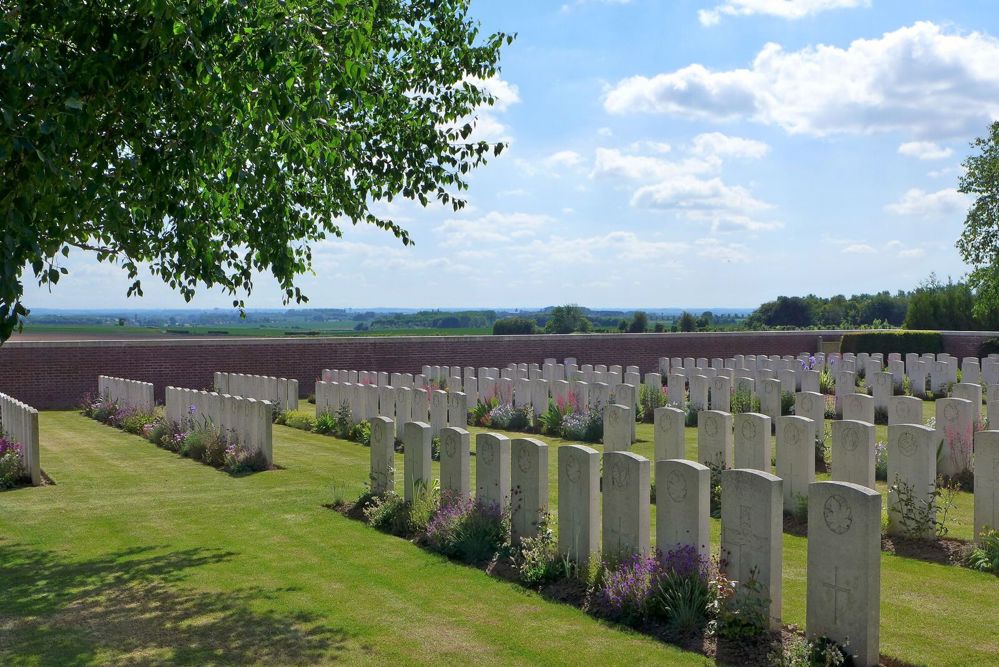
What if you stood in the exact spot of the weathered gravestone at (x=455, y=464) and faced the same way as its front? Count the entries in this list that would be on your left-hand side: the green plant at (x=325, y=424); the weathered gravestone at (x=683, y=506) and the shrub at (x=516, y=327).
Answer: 1

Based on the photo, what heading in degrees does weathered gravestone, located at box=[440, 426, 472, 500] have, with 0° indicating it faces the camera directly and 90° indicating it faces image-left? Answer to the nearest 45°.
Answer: approximately 45°

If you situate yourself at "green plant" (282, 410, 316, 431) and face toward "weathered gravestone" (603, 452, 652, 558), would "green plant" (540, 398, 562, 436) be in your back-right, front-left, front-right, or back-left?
front-left

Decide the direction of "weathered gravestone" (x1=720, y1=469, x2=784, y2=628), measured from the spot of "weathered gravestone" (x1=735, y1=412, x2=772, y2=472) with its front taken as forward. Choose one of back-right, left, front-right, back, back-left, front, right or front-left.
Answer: front-left

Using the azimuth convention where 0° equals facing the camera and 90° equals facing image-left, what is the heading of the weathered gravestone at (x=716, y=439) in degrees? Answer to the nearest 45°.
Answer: approximately 45°

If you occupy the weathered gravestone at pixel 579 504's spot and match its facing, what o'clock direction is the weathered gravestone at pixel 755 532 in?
the weathered gravestone at pixel 755 532 is roughly at 9 o'clock from the weathered gravestone at pixel 579 504.

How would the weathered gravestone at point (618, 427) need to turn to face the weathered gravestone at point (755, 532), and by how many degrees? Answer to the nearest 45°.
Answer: approximately 45° to its left

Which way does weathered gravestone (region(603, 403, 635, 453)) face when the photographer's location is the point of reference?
facing the viewer and to the left of the viewer

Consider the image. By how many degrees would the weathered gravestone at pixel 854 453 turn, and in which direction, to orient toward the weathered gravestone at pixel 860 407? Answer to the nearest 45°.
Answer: approximately 135° to its right

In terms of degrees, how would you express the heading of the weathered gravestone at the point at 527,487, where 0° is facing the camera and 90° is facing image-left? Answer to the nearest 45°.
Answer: approximately 45°

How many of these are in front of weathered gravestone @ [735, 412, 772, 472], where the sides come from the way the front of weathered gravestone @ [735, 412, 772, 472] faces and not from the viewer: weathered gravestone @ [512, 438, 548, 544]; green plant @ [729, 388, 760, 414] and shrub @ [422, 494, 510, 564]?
2

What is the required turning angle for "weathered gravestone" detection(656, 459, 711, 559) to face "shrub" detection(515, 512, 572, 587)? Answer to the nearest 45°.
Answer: approximately 90° to its right

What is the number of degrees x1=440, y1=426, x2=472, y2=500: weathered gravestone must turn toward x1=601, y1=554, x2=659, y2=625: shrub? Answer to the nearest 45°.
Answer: approximately 90° to its left

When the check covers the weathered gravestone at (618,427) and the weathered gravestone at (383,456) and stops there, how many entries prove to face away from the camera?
0
